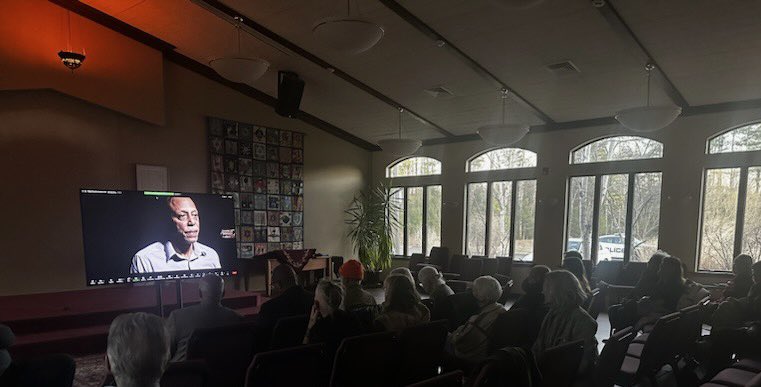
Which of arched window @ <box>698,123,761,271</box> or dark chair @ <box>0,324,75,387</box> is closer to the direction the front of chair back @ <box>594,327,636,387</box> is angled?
the dark chair

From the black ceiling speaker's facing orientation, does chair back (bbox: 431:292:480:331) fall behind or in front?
in front

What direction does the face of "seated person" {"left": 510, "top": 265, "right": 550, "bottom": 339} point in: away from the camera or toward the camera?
away from the camera

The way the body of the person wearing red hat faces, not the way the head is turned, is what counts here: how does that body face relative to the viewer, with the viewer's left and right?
facing away from the viewer and to the left of the viewer

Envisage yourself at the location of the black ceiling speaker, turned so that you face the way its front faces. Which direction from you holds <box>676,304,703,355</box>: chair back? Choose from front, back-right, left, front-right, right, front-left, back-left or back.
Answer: front

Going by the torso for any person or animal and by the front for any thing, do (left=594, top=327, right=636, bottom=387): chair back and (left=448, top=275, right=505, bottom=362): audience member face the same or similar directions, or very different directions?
same or similar directions

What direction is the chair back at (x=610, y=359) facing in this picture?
to the viewer's left

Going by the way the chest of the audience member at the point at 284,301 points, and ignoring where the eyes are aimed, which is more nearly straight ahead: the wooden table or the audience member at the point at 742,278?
the wooden table

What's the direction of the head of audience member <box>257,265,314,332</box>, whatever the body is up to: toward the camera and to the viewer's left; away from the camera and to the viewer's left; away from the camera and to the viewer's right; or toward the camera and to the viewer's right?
away from the camera and to the viewer's left

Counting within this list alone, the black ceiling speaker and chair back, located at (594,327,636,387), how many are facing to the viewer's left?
1

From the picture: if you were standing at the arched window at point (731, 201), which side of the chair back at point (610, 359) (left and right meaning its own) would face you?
right

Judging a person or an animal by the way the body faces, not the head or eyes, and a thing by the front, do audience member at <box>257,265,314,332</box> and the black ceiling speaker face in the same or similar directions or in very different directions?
very different directions

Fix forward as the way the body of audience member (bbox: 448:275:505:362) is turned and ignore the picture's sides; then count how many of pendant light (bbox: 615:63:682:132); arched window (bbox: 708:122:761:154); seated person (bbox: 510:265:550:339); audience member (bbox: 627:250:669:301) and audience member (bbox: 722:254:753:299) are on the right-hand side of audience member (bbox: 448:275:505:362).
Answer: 5

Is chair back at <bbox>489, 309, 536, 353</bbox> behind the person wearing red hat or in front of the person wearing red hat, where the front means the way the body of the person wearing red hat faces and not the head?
behind

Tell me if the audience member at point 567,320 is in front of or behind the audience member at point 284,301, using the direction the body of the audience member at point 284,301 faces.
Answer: behind
